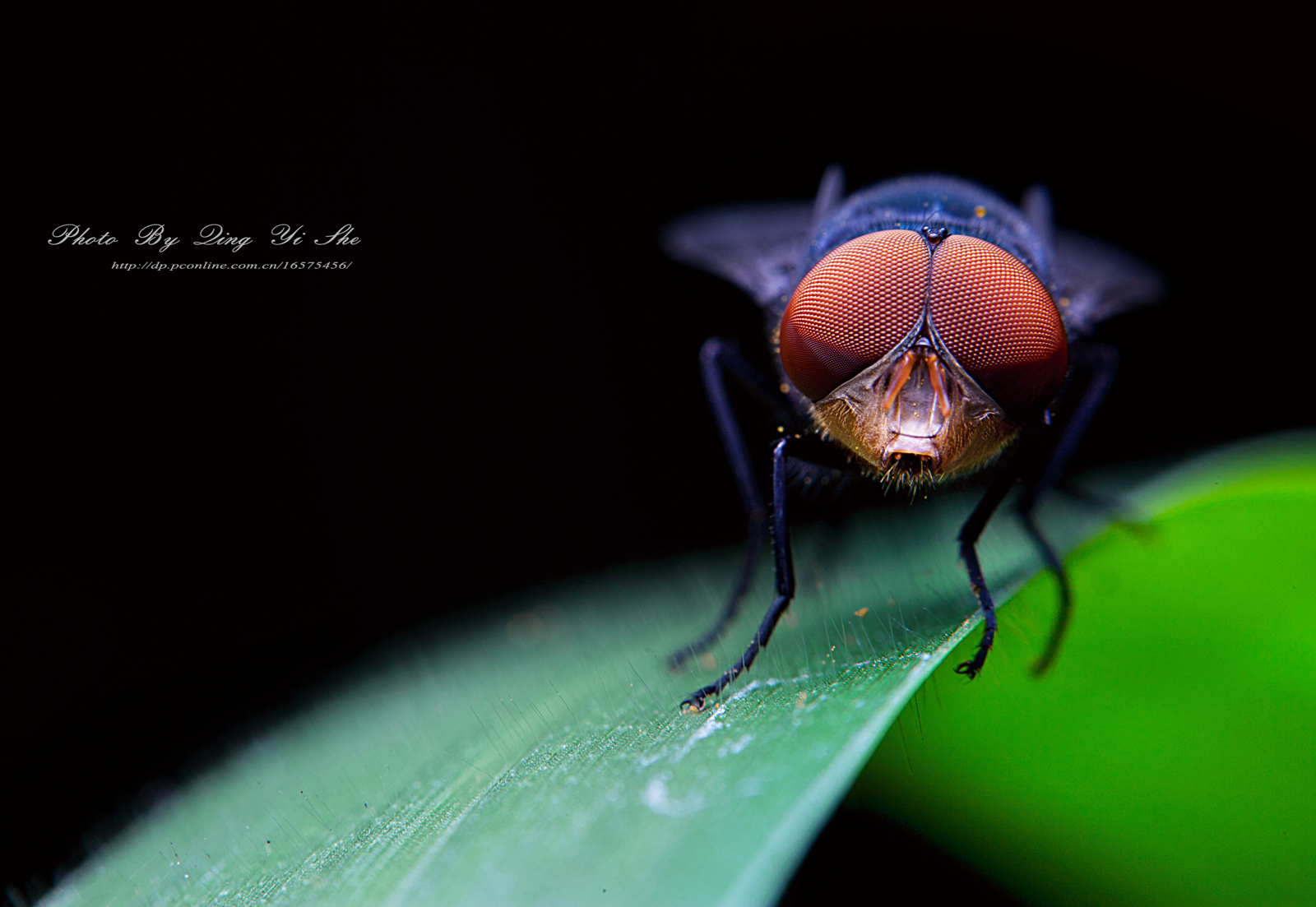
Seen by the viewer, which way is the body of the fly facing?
toward the camera
